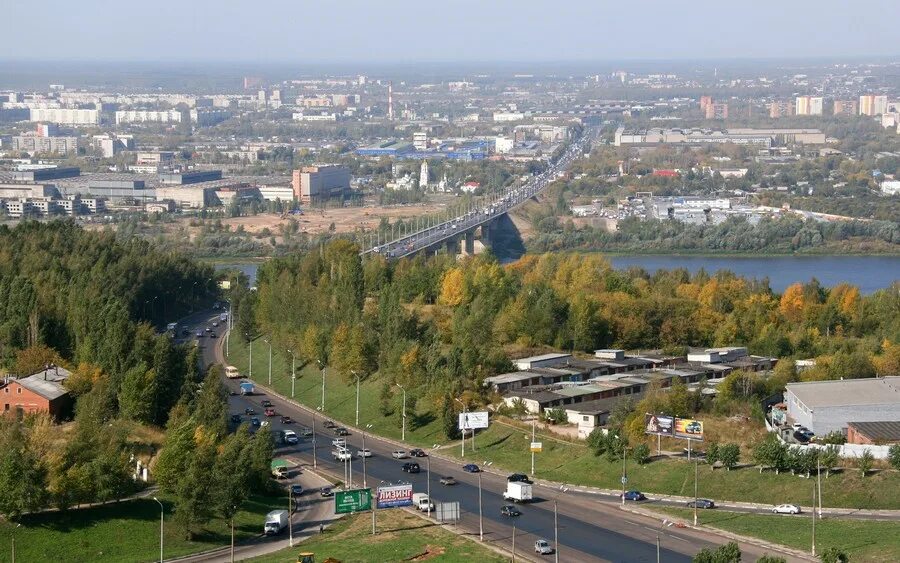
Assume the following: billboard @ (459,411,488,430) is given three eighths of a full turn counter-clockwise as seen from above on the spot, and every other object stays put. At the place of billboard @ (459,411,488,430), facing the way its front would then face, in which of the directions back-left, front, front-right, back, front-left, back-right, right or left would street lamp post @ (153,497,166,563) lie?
back

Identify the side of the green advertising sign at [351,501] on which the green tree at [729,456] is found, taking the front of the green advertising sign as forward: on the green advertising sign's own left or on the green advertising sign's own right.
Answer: on the green advertising sign's own left

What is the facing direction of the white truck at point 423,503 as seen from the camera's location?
facing the viewer and to the right of the viewer

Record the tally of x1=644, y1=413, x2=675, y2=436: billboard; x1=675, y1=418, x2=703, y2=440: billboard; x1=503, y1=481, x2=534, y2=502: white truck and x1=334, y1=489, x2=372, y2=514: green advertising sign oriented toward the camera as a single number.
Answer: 3

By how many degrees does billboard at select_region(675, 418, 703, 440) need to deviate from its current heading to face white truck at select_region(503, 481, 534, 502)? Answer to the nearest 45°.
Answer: approximately 45° to its right

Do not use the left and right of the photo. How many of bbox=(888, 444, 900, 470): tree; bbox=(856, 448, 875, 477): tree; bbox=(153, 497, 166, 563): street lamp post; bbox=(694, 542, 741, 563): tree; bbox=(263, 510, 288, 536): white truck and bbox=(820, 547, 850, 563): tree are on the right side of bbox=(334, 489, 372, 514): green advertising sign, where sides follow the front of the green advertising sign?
2

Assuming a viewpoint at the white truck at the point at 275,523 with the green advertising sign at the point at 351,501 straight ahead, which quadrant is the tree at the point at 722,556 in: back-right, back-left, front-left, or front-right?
front-right

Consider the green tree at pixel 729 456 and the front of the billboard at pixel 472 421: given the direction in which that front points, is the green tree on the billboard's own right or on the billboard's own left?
on the billboard's own left

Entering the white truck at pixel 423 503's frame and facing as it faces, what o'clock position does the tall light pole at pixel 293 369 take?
The tall light pole is roughly at 7 o'clock from the white truck.

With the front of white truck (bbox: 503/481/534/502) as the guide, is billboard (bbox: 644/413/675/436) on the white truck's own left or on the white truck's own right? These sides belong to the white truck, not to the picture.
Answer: on the white truck's own right

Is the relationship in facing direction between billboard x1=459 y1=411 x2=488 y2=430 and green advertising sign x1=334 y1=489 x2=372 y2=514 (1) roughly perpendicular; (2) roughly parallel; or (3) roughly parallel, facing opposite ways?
roughly parallel

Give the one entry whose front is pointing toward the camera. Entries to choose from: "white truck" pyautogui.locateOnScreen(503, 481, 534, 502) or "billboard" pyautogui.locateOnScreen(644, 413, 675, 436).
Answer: the billboard

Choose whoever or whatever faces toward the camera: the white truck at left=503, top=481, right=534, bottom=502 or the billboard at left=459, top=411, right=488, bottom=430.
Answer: the billboard

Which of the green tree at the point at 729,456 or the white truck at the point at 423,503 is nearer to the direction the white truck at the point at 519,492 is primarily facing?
the white truck

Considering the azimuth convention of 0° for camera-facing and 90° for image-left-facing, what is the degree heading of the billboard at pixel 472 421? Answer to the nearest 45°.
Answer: approximately 0°

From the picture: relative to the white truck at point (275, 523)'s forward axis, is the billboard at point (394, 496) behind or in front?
behind

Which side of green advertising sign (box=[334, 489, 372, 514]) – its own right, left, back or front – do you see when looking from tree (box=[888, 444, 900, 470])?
left

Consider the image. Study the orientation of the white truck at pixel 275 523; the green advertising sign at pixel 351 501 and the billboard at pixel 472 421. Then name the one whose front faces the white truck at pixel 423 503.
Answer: the billboard
